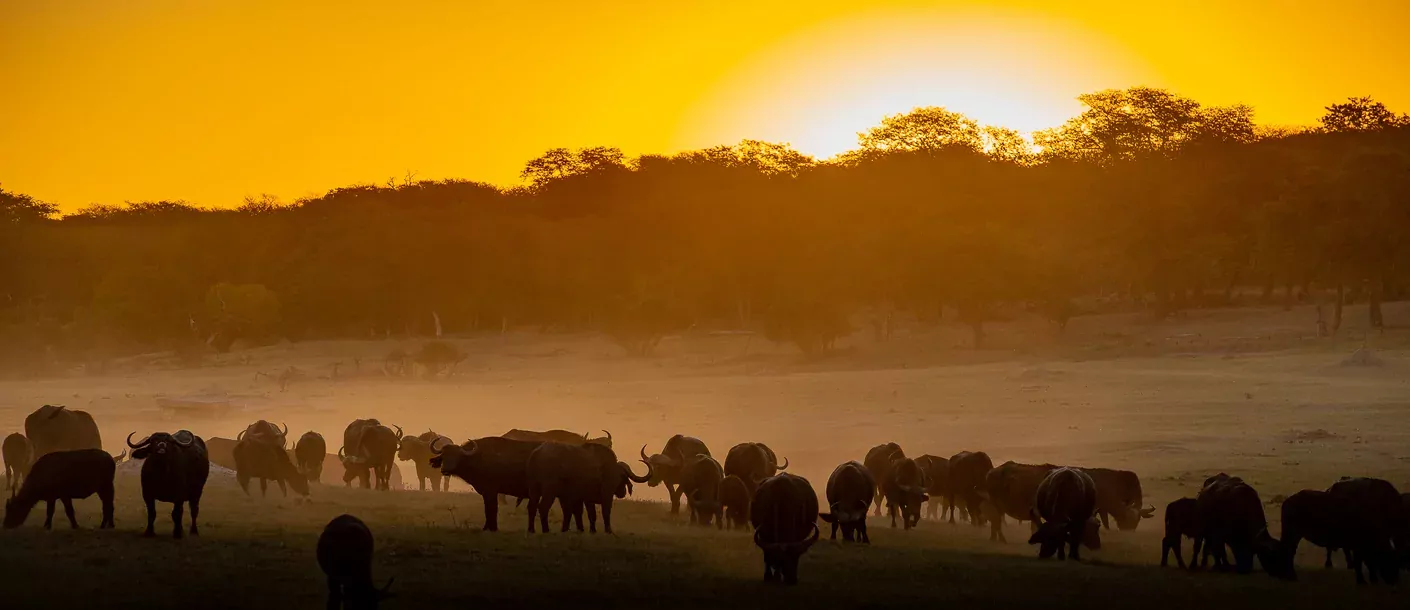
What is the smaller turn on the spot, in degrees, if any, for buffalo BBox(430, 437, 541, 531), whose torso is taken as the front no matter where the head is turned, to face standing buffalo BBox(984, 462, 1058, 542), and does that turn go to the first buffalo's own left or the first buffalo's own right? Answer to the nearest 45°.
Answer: approximately 180°

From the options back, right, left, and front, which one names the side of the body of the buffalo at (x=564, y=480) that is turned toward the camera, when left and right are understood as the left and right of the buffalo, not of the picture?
right

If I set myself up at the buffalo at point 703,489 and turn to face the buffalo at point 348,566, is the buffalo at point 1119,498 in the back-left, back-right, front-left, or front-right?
back-left

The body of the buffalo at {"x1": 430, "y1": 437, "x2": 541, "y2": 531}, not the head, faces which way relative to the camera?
to the viewer's left

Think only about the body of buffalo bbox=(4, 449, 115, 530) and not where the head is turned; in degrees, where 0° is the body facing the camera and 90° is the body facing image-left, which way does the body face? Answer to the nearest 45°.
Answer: approximately 90°

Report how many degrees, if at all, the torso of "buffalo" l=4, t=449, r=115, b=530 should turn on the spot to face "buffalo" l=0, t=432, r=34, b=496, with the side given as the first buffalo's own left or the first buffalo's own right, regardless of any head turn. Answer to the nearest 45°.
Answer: approximately 90° to the first buffalo's own right

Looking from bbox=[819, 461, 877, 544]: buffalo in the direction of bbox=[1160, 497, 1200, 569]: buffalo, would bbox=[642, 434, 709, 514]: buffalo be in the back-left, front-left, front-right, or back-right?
back-left

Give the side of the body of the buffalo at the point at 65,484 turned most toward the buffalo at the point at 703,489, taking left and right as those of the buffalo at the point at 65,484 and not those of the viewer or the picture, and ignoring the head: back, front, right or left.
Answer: back
